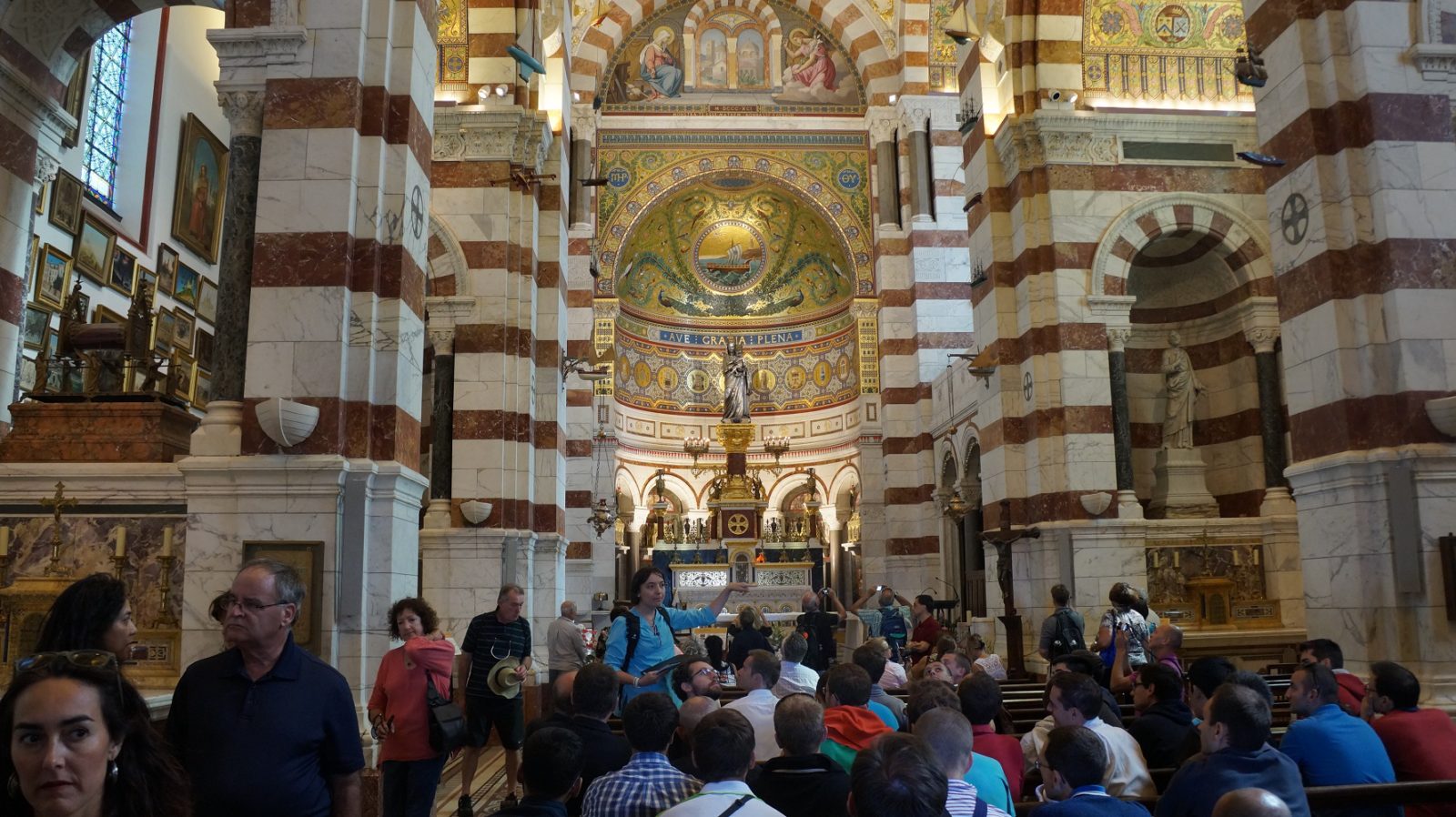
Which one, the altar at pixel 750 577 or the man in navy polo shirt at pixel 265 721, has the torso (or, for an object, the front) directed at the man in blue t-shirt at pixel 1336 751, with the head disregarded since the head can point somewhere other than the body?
the altar

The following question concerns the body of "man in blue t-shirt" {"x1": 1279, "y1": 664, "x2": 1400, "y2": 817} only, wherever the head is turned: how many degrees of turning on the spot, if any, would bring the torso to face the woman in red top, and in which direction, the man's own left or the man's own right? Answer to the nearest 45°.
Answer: approximately 45° to the man's own left

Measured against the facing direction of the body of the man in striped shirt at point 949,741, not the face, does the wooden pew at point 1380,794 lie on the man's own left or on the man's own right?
on the man's own right

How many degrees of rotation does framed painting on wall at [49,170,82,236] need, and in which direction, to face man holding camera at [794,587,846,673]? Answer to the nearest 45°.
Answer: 0° — it already faces them

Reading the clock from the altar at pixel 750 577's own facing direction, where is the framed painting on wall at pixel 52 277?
The framed painting on wall is roughly at 1 o'clock from the altar.

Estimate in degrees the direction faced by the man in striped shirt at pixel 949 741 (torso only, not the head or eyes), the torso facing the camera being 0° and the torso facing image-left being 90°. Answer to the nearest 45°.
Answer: approximately 180°

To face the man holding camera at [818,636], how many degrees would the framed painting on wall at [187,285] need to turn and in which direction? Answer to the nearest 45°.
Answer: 0° — it already faces them

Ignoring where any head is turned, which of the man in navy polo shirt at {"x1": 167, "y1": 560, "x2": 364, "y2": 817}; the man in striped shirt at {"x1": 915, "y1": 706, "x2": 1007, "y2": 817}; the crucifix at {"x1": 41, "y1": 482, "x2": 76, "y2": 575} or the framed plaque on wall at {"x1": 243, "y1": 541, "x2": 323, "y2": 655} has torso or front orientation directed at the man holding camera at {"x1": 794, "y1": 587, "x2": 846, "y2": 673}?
the man in striped shirt

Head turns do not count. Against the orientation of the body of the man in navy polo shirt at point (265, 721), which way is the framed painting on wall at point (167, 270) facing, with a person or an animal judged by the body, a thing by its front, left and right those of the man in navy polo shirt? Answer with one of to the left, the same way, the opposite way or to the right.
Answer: to the left

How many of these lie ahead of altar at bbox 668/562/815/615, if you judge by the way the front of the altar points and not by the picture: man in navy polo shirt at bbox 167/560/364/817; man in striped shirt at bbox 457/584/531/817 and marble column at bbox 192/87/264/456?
3

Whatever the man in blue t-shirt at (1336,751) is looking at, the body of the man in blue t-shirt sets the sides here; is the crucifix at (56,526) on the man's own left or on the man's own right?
on the man's own left
